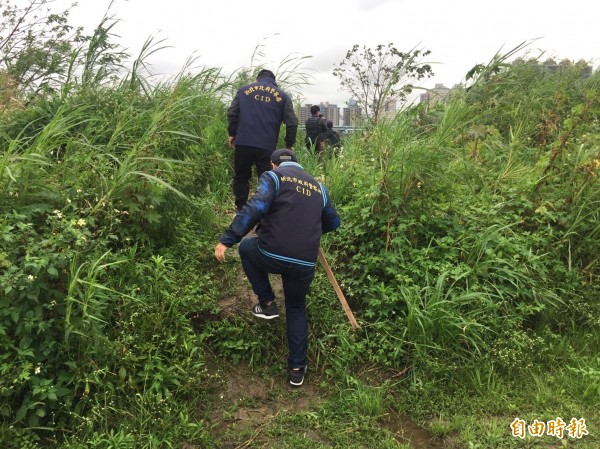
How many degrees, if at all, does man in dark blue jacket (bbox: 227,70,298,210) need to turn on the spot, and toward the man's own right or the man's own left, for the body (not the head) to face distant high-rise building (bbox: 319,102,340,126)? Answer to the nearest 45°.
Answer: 0° — they already face it

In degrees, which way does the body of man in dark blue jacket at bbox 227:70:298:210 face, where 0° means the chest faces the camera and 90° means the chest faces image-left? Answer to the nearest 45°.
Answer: approximately 180°
